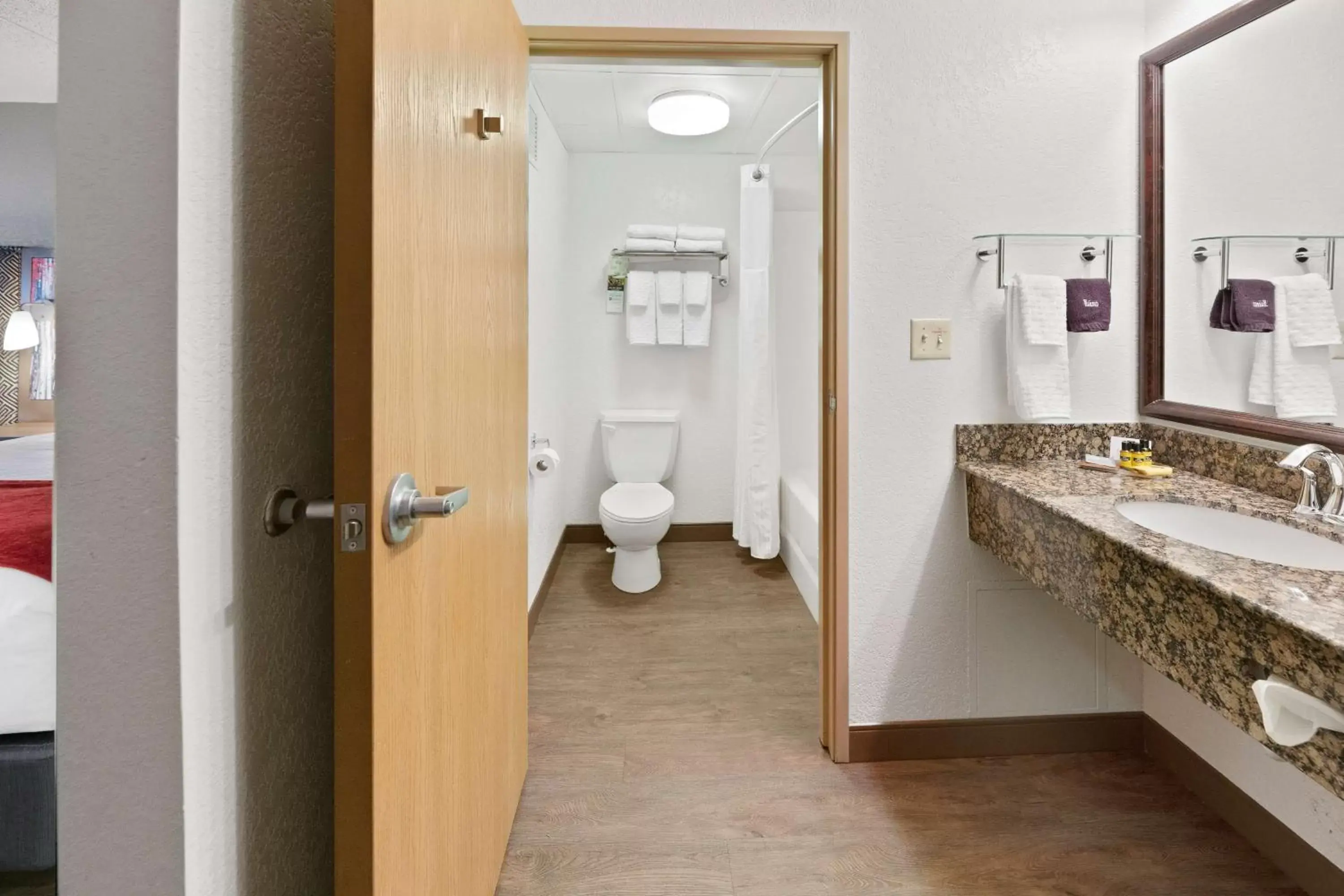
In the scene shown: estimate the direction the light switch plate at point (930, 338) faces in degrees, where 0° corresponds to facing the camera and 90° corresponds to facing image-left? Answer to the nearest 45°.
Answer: approximately 0°

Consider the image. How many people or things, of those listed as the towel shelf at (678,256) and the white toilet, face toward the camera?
2

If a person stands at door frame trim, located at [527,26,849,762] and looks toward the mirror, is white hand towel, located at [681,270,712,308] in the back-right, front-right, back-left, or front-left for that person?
back-left

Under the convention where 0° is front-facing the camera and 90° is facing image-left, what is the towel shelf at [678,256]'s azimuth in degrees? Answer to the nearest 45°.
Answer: approximately 0°
